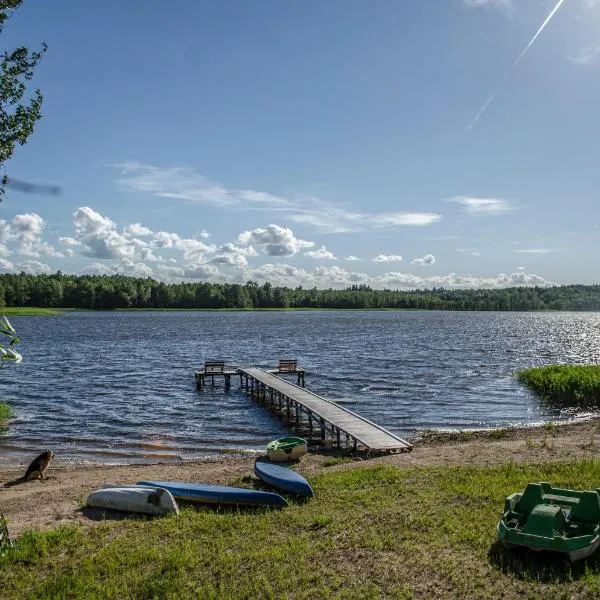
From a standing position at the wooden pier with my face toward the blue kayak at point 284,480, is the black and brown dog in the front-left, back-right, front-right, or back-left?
front-right

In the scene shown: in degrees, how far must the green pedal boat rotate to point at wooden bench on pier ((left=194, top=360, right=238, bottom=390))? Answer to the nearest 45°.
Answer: approximately 90° to its right

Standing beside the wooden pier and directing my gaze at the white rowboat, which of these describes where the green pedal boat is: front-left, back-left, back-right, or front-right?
front-left

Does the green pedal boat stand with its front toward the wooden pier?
no

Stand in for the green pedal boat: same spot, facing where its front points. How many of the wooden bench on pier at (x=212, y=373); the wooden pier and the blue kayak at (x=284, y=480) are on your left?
0

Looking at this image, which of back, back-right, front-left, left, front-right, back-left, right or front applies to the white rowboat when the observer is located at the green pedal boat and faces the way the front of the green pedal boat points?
front-right

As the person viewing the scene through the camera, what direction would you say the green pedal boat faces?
facing the viewer and to the left of the viewer

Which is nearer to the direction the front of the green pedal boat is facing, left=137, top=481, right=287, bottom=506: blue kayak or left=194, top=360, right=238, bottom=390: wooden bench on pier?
the blue kayak

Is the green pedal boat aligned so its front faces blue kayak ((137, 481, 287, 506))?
no

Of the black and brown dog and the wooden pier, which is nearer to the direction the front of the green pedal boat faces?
the black and brown dog
